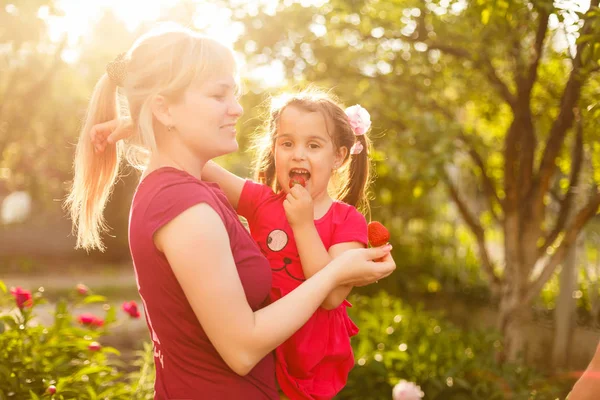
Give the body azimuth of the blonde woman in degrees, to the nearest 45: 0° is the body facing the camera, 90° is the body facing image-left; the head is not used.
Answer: approximately 270°

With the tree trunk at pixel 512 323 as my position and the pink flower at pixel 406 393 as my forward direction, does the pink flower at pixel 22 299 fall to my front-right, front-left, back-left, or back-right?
front-right

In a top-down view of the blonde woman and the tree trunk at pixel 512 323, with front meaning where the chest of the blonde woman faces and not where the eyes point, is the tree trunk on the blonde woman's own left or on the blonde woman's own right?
on the blonde woman's own left

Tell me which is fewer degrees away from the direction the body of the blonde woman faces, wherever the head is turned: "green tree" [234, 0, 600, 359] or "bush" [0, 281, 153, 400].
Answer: the green tree

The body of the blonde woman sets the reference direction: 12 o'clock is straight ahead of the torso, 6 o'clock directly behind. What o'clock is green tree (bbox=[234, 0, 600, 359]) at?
The green tree is roughly at 10 o'clock from the blonde woman.

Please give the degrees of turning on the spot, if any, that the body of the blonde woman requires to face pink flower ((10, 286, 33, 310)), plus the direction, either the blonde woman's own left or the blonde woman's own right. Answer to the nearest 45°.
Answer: approximately 135° to the blonde woman's own left

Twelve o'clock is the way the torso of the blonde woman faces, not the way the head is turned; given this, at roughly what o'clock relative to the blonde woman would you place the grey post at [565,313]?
The grey post is roughly at 10 o'clock from the blonde woman.

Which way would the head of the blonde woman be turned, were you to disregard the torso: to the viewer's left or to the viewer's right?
to the viewer's right

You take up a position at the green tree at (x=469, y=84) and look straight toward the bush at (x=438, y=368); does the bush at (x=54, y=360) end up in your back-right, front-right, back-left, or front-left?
front-right
